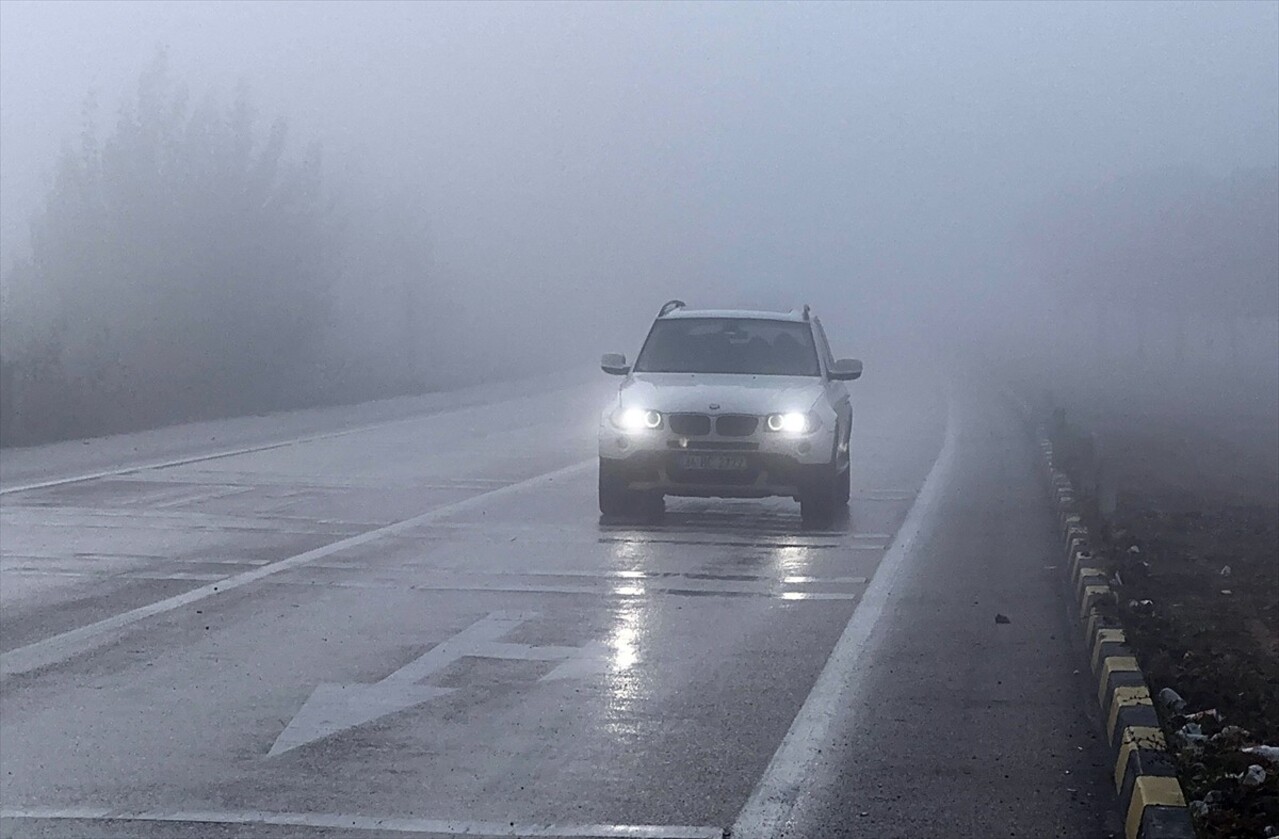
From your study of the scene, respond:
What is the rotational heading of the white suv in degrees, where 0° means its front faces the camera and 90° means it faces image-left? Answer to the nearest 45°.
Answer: approximately 0°

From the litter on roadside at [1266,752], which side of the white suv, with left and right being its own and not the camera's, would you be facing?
front

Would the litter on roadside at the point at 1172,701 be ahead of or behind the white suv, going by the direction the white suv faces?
ahead
